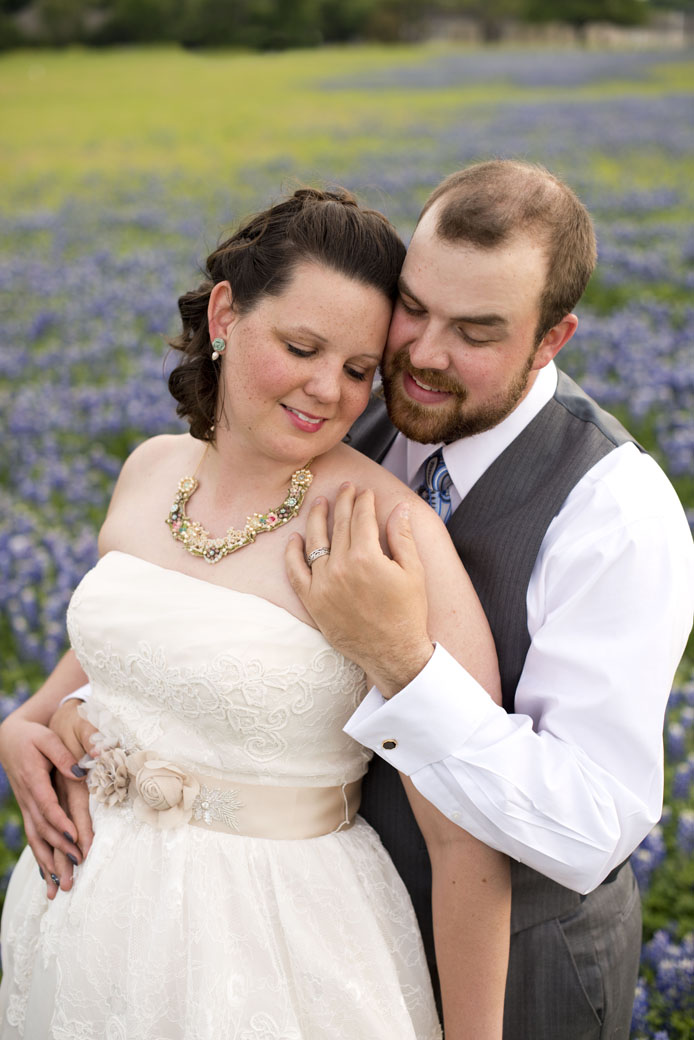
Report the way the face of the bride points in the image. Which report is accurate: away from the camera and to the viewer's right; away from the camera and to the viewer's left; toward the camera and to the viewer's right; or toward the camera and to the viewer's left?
toward the camera and to the viewer's right

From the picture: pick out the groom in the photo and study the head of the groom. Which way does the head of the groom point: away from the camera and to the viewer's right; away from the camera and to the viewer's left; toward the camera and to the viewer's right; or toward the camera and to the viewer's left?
toward the camera and to the viewer's left
